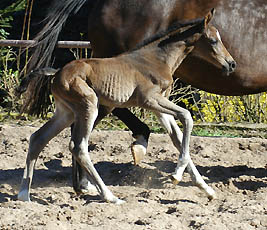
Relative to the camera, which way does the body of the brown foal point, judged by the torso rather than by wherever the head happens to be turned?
to the viewer's right
